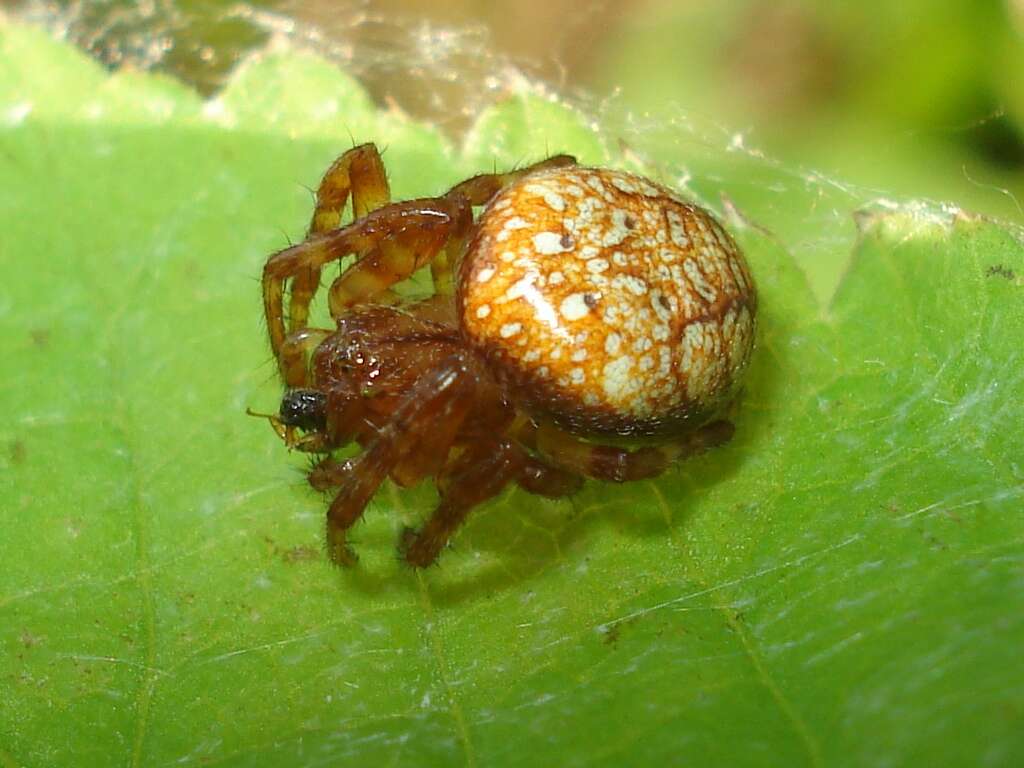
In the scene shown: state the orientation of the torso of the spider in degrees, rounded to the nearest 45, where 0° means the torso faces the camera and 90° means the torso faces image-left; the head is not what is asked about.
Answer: approximately 90°
